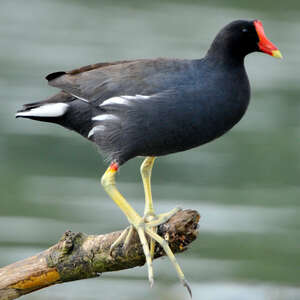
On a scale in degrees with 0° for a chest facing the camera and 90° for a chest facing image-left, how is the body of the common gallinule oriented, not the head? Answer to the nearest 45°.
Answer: approximately 270°
